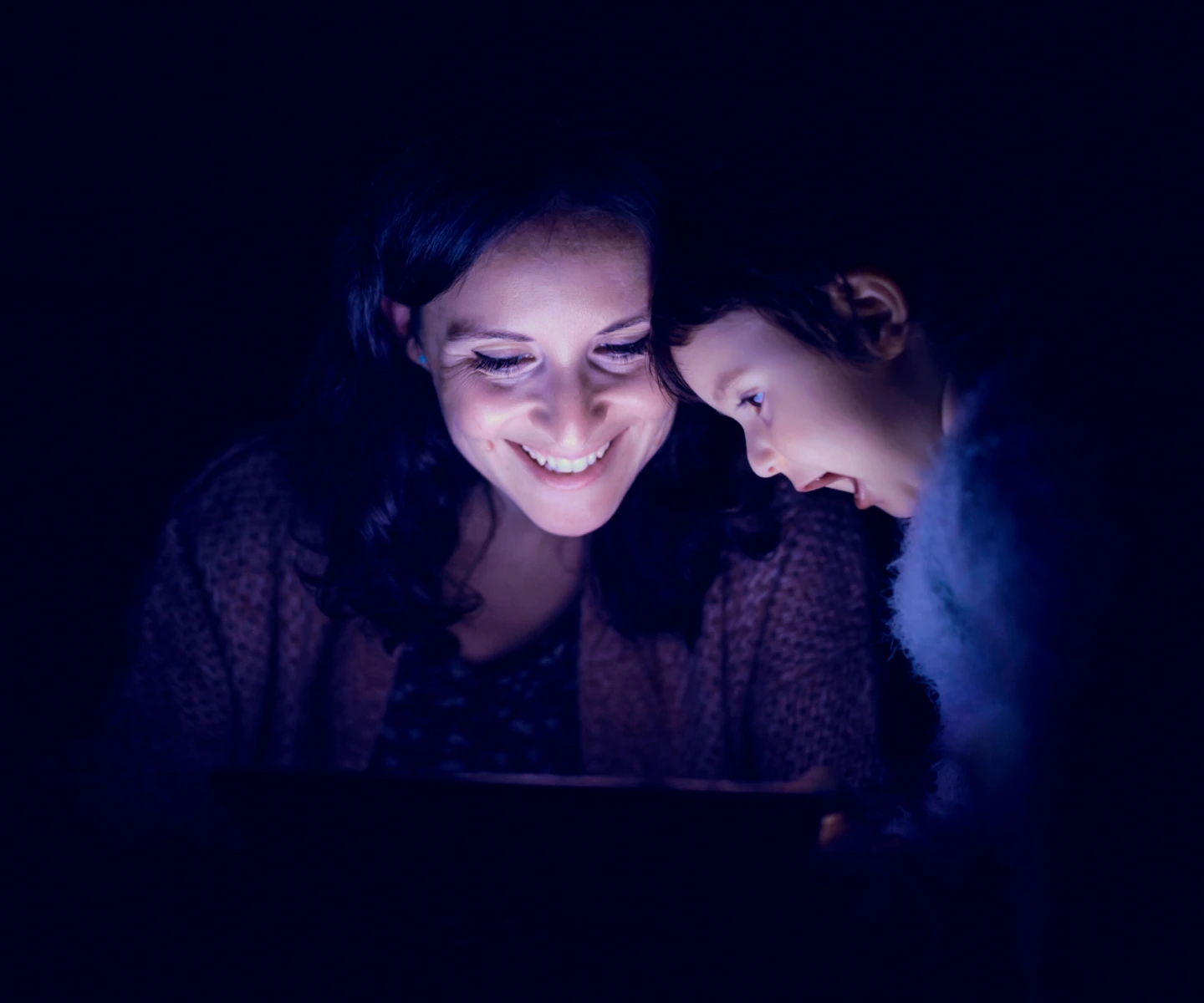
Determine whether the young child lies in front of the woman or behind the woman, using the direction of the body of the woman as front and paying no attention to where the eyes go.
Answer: in front

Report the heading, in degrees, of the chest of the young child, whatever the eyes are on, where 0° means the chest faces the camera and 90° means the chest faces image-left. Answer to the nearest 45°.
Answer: approximately 90°

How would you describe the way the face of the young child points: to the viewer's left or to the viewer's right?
to the viewer's left

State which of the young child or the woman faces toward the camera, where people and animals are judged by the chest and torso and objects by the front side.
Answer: the woman

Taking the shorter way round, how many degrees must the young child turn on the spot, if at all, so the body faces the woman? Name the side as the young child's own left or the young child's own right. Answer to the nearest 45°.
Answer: approximately 45° to the young child's own right

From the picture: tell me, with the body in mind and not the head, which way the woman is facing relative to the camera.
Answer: toward the camera

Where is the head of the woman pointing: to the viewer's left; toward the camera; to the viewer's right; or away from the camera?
toward the camera

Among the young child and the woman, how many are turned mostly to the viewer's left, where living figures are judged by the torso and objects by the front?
1
